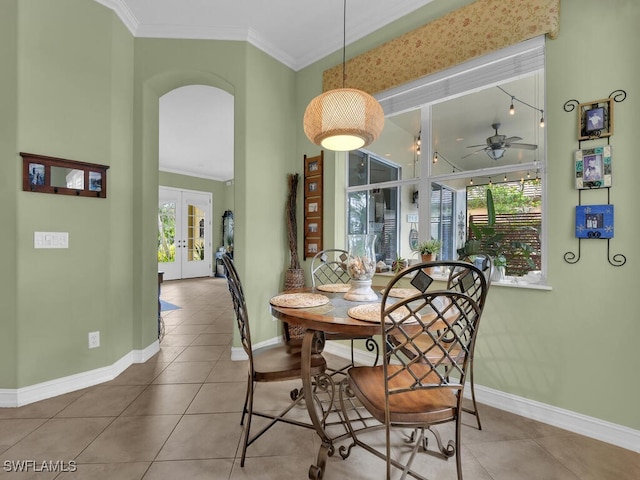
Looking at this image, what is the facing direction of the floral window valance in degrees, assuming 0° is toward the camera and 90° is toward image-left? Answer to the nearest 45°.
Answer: approximately 45°

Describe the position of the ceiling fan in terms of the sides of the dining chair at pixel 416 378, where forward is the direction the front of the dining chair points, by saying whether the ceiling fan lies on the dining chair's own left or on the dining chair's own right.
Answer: on the dining chair's own right

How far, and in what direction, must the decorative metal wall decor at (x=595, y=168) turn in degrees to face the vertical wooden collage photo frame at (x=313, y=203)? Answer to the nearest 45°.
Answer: approximately 45° to its right

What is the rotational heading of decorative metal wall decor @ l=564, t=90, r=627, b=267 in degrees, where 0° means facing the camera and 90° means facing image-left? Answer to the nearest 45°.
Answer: approximately 45°

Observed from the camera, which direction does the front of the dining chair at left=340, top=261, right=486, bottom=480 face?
facing away from the viewer and to the left of the viewer
